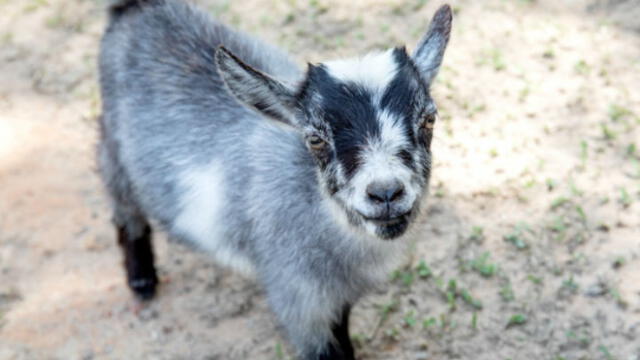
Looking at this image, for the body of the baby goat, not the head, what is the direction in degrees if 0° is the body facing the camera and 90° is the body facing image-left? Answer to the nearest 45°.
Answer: approximately 315°
